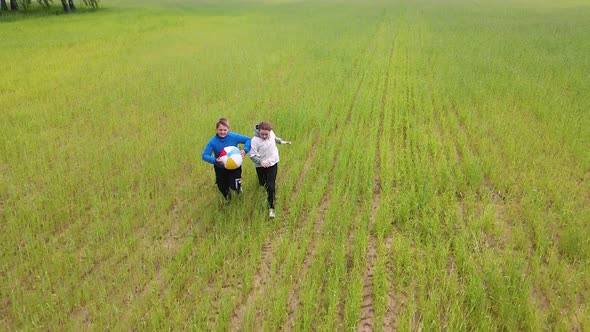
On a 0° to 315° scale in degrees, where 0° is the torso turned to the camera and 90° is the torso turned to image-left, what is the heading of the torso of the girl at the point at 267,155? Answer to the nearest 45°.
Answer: approximately 0°
